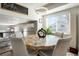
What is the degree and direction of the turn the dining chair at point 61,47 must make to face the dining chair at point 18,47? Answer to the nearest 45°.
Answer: approximately 45° to its left

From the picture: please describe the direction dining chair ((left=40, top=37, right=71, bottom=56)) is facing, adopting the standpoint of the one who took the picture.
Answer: facing away from the viewer and to the left of the viewer

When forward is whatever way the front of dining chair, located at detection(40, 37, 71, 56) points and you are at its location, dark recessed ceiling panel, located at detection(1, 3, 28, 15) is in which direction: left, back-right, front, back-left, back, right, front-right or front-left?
front-left
